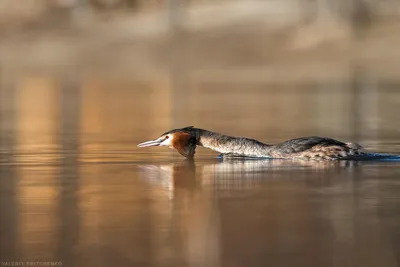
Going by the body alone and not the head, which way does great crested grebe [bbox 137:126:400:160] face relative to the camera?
to the viewer's left
